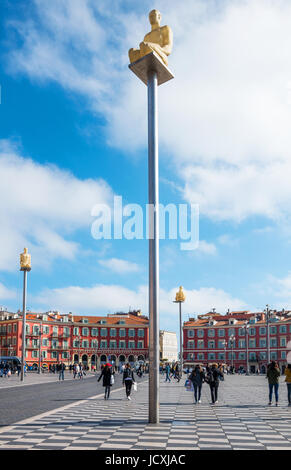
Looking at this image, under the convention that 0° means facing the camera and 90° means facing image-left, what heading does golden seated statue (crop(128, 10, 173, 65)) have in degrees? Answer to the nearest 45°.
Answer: approximately 45°
